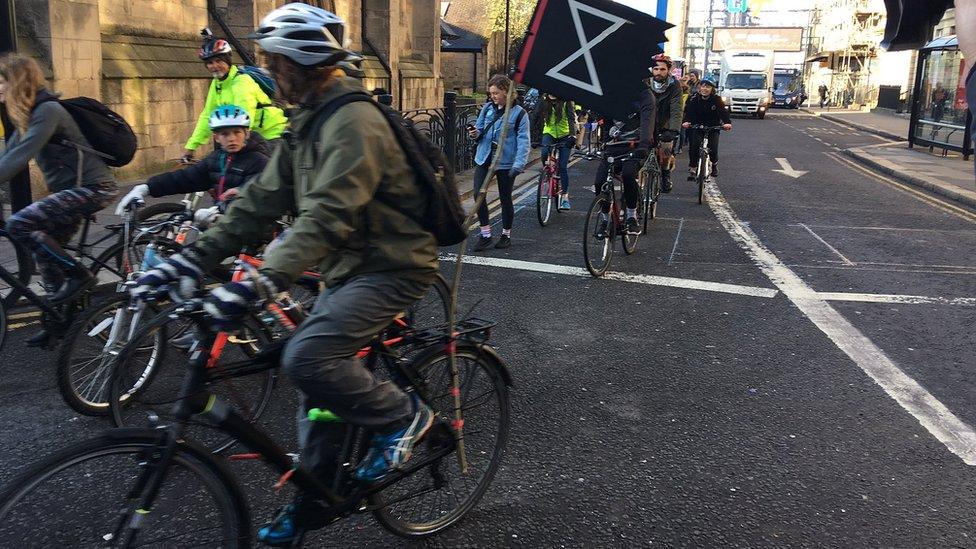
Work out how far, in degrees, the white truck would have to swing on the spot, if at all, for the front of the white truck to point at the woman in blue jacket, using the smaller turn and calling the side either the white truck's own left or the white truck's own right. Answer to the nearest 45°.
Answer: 0° — it already faces them

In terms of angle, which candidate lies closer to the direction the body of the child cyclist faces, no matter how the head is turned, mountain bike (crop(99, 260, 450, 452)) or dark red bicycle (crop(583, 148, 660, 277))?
the mountain bike

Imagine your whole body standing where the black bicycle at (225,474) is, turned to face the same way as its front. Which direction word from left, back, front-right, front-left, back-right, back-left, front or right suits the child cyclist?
back-right

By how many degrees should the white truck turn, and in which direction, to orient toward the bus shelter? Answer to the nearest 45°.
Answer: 0° — it already faces it

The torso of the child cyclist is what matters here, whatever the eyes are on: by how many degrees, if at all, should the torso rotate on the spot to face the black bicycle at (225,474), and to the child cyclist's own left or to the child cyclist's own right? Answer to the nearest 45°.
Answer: approximately 45° to the child cyclist's own left

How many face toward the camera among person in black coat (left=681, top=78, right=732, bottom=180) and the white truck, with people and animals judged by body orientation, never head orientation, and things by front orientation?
2

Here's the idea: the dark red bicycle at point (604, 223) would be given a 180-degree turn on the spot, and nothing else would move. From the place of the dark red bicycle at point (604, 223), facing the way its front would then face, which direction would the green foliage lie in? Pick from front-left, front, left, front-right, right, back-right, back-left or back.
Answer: front-left
